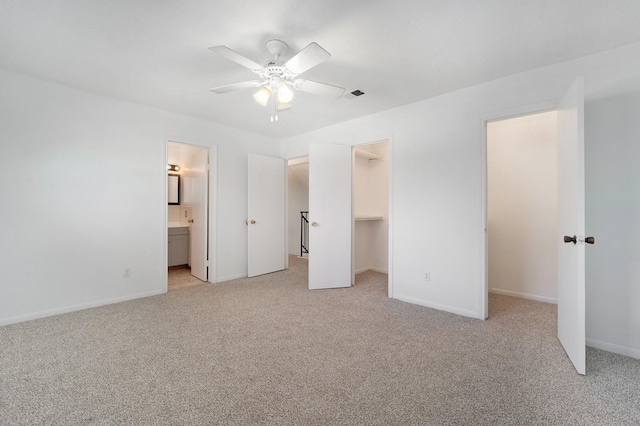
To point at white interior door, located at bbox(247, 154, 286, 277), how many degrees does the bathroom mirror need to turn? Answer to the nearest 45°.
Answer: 0° — it already faces it

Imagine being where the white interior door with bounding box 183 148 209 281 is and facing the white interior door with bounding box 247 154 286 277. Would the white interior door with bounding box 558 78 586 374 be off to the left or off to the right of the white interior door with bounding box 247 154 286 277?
right

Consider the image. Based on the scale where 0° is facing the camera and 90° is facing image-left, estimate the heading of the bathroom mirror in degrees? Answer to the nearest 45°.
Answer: approximately 315°

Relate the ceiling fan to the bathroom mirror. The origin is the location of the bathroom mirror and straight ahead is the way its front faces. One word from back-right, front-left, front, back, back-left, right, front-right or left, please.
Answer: front-right

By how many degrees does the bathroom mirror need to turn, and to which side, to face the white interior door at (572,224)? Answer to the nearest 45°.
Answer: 0° — it already faces it
